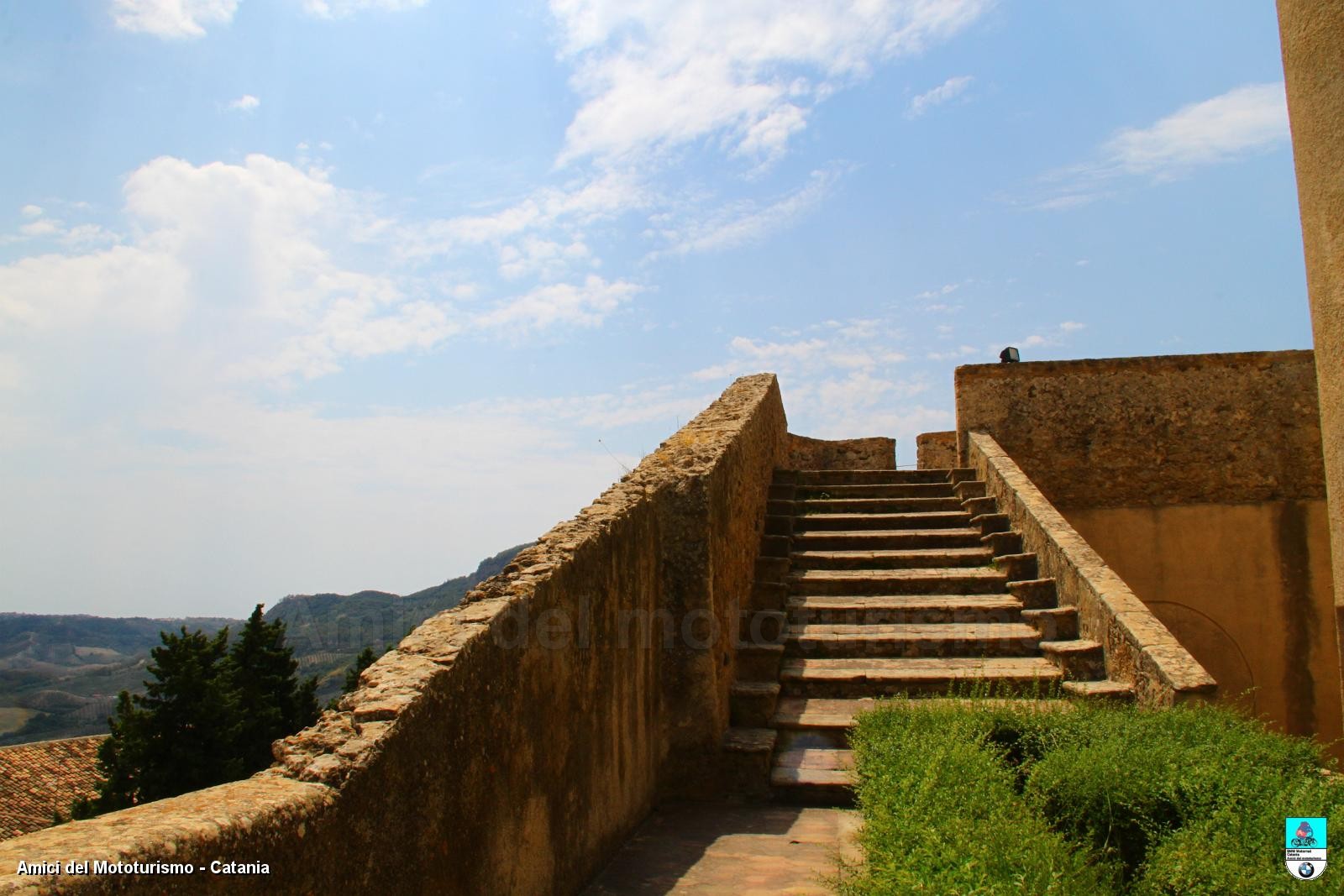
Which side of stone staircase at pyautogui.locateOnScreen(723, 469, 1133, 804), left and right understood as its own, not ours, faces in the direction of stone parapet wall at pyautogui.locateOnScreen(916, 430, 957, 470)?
back

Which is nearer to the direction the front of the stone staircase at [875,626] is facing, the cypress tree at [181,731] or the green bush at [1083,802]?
the green bush

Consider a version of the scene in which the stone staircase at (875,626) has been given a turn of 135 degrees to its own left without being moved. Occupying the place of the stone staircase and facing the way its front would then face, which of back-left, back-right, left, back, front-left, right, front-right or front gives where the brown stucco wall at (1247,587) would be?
front

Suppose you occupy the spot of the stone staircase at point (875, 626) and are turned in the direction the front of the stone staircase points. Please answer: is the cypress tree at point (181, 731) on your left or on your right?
on your right

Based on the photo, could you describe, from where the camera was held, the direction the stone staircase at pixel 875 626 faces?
facing the viewer

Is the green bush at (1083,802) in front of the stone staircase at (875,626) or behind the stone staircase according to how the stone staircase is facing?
in front

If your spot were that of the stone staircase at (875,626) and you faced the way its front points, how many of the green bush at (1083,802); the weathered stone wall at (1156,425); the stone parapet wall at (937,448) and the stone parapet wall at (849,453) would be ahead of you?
1

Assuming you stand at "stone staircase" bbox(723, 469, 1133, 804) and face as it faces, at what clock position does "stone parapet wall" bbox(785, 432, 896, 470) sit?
The stone parapet wall is roughly at 6 o'clock from the stone staircase.

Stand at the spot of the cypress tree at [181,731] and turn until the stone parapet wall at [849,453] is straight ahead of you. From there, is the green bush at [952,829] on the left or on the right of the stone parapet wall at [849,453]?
right

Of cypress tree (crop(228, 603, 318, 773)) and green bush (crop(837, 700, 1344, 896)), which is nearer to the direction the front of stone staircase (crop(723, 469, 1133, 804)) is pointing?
the green bush

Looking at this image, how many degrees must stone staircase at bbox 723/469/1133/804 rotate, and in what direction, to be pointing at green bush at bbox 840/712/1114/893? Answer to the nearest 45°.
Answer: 0° — it already faces it
